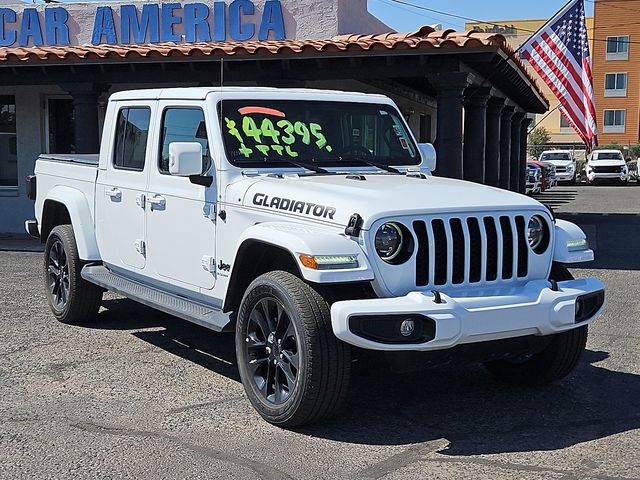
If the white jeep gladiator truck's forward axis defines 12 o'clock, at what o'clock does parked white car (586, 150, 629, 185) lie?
The parked white car is roughly at 8 o'clock from the white jeep gladiator truck.

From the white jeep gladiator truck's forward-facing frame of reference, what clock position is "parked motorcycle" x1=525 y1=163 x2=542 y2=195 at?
The parked motorcycle is roughly at 8 o'clock from the white jeep gladiator truck.

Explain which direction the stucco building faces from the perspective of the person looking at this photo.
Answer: facing the viewer

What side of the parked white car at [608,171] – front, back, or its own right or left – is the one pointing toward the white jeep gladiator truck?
front

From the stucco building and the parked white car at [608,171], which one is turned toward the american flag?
the parked white car

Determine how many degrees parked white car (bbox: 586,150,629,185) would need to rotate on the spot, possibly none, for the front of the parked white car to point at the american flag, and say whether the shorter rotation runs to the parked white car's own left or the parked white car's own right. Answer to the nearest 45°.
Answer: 0° — it already faces it

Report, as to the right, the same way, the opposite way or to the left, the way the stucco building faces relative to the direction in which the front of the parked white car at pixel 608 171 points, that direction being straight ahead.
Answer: the same way

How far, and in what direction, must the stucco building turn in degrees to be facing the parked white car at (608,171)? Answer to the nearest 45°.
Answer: approximately 135° to its left

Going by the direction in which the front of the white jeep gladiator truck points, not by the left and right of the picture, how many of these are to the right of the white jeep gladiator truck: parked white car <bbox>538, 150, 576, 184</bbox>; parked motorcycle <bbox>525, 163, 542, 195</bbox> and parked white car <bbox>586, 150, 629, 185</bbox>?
0

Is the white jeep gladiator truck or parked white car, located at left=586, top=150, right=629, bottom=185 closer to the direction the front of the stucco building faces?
the white jeep gladiator truck

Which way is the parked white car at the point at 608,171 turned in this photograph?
toward the camera

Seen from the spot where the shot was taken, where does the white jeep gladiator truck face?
facing the viewer and to the right of the viewer
